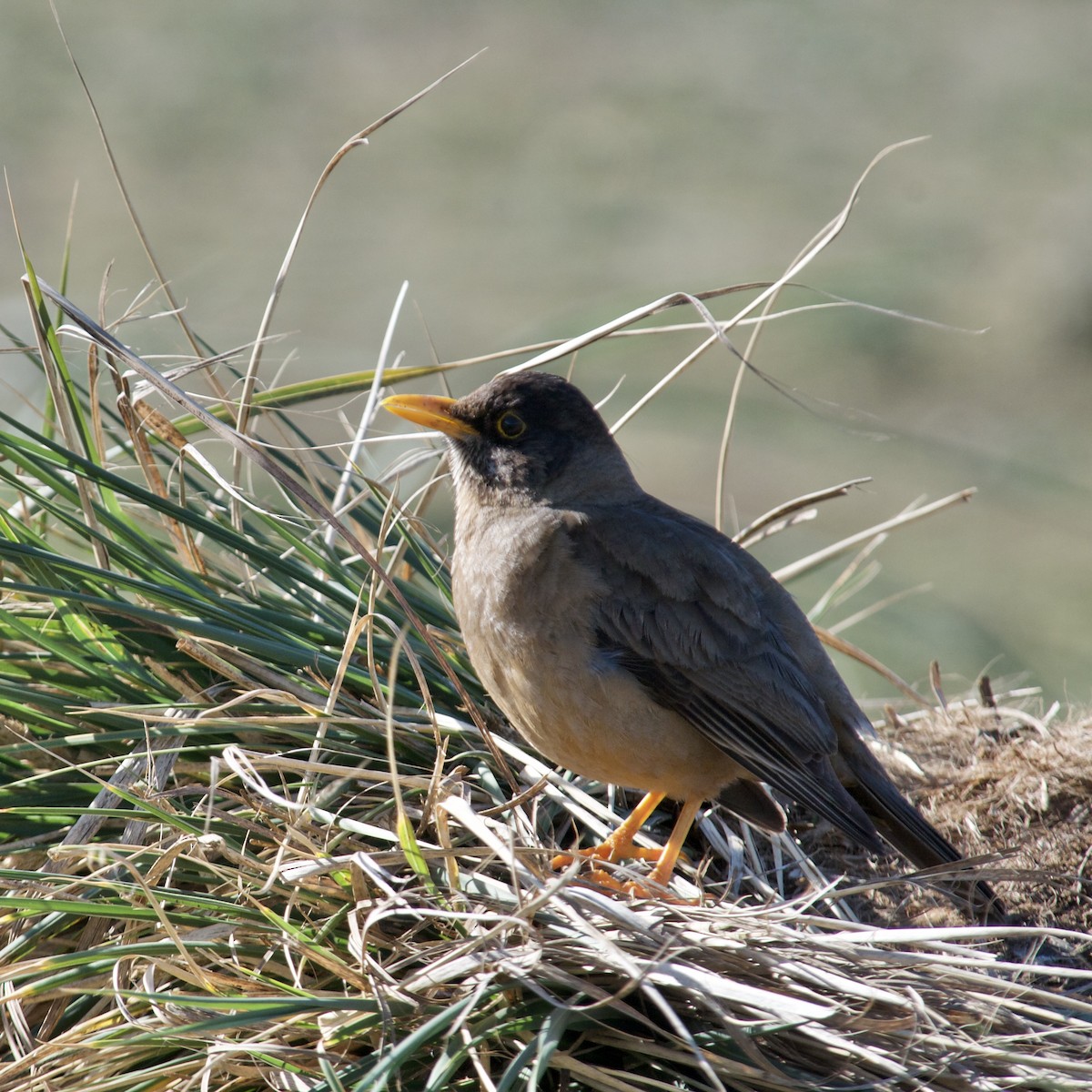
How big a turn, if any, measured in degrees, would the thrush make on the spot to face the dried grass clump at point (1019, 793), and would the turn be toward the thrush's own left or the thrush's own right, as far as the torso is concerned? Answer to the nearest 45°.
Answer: approximately 180°

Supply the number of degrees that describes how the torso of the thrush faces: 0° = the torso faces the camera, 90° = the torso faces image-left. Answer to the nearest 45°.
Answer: approximately 90°
